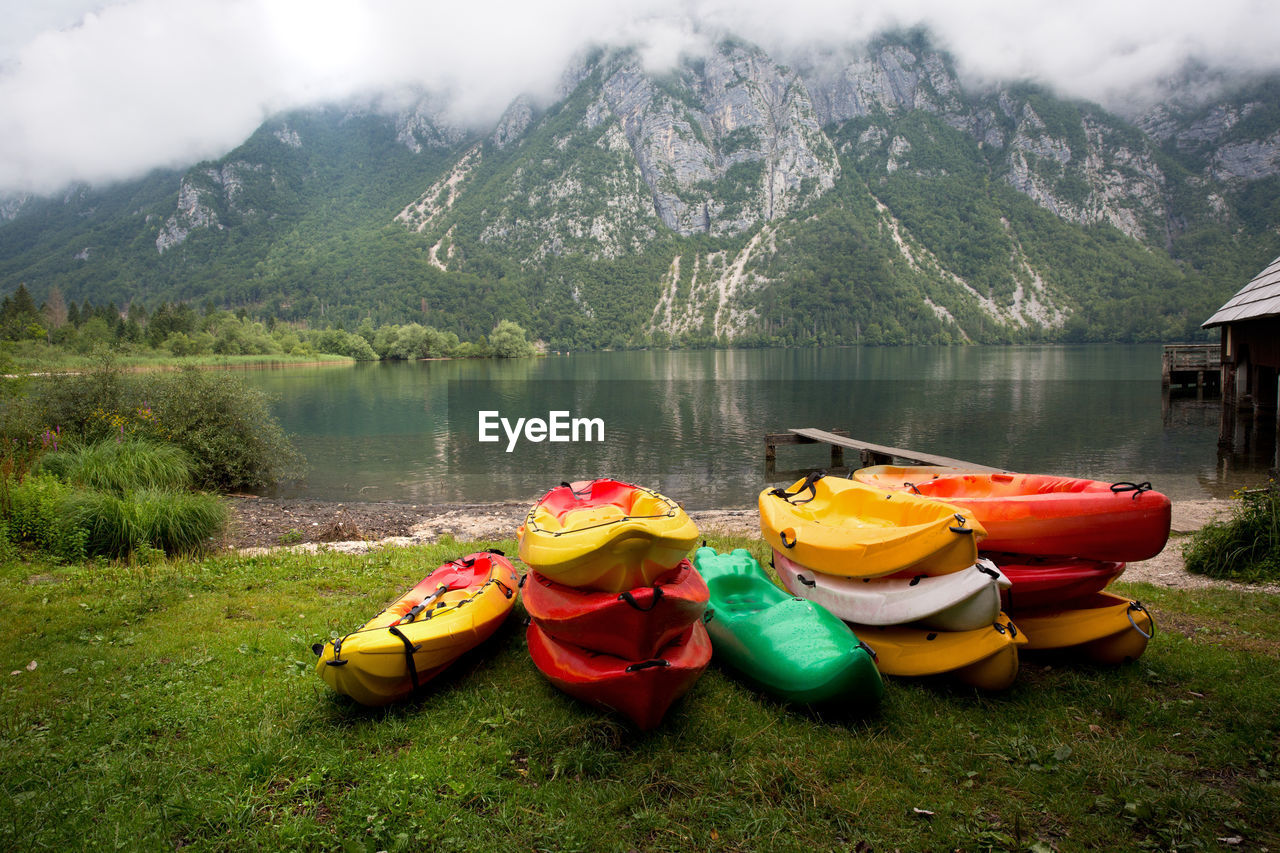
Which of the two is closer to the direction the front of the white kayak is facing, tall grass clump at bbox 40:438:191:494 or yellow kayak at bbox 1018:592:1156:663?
the yellow kayak

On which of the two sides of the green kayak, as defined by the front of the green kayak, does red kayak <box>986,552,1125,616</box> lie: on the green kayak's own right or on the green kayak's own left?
on the green kayak's own left

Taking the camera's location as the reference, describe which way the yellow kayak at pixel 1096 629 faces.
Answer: facing the viewer and to the right of the viewer

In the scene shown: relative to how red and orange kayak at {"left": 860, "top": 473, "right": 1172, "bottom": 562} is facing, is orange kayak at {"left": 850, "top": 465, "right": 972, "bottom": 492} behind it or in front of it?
behind

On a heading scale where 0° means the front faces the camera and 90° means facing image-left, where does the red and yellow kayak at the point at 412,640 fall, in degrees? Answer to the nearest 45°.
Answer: approximately 45°

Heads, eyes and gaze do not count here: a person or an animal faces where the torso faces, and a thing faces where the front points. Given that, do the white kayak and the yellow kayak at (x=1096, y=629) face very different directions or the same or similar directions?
same or similar directions

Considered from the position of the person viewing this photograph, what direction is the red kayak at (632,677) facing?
facing the viewer

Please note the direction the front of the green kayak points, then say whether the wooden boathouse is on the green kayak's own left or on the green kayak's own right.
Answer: on the green kayak's own left

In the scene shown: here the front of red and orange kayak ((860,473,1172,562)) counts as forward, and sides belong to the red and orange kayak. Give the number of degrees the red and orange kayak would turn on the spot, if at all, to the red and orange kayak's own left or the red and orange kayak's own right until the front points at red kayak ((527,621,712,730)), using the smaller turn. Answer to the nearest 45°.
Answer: approximately 90° to the red and orange kayak's own right

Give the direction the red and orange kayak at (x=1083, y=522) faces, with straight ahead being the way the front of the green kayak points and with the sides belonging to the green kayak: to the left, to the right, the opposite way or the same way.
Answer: the same way
